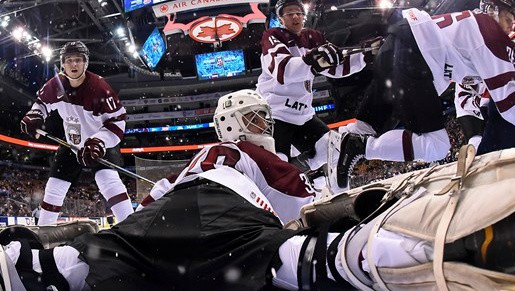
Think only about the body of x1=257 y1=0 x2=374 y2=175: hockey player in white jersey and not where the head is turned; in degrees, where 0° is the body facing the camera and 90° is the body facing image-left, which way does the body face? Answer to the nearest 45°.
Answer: approximately 315°

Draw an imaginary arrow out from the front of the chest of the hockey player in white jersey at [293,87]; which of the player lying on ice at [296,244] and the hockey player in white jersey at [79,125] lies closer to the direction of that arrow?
the player lying on ice

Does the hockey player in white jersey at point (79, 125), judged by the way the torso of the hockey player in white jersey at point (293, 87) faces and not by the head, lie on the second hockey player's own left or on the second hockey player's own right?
on the second hockey player's own right

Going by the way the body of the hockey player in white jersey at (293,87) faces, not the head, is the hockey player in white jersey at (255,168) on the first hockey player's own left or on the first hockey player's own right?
on the first hockey player's own right

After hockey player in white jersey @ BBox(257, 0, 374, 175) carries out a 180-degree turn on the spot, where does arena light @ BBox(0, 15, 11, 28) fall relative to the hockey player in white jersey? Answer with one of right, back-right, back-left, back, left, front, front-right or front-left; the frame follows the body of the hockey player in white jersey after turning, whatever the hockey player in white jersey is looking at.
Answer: front

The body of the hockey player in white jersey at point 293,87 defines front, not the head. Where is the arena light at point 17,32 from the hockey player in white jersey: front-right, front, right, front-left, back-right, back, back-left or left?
back

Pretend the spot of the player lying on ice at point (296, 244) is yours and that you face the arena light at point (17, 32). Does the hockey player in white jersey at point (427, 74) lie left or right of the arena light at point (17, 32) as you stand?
right
